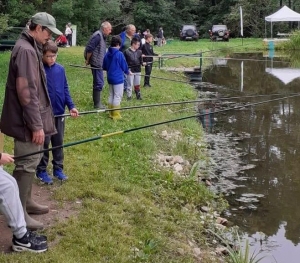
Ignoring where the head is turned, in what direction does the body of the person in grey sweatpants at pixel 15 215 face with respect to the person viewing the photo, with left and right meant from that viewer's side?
facing to the right of the viewer

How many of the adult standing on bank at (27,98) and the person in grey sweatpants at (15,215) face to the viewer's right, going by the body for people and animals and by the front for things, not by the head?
2

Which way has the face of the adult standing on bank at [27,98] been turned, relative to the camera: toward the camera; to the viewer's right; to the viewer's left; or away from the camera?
to the viewer's right

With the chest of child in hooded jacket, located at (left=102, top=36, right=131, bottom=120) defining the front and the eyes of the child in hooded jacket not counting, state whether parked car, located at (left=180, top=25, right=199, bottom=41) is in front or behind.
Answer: in front

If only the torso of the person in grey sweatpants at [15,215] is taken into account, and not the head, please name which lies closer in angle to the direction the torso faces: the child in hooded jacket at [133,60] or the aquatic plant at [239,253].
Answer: the aquatic plant

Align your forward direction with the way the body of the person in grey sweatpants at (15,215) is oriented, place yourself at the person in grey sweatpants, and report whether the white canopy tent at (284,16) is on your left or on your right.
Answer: on your left

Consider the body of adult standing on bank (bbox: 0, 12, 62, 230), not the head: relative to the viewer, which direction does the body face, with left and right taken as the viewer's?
facing to the right of the viewer

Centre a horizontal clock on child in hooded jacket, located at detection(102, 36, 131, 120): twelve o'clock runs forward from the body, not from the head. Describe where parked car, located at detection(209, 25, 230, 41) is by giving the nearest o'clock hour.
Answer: The parked car is roughly at 11 o'clock from the child in hooded jacket.

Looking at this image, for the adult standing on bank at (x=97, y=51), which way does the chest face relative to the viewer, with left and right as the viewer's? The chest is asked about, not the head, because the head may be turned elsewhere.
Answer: facing to the right of the viewer
